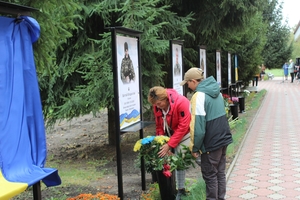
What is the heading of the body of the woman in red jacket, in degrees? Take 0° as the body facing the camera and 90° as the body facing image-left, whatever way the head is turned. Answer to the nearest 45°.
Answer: approximately 45°

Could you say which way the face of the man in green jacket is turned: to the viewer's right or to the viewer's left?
to the viewer's left

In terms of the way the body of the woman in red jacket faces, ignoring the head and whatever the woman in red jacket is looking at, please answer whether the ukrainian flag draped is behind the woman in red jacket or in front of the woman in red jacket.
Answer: in front

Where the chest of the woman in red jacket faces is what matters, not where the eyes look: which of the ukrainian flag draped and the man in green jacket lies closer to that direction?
the ukrainian flag draped
